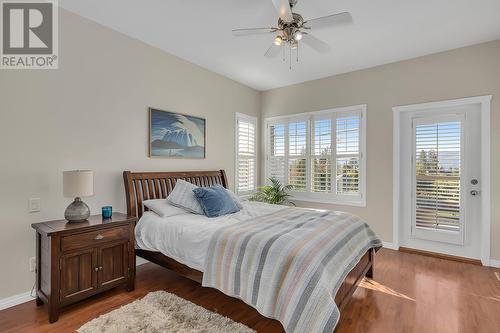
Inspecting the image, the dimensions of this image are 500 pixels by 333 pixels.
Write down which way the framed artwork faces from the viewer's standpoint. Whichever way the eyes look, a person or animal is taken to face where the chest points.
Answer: facing the viewer and to the right of the viewer

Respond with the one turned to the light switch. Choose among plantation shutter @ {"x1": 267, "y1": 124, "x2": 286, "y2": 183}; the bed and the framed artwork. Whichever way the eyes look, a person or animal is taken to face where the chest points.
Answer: the plantation shutter

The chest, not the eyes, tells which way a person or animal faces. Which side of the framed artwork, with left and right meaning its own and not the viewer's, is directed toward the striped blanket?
front

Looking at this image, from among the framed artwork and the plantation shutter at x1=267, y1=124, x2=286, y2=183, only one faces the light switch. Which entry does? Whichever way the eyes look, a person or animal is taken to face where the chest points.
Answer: the plantation shutter

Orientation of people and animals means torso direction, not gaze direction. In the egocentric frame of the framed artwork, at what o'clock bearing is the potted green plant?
The potted green plant is roughly at 10 o'clock from the framed artwork.

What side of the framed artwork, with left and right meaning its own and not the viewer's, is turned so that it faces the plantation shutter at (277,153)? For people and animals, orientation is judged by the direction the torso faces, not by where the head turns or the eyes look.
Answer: left

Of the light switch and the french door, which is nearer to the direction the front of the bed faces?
the french door

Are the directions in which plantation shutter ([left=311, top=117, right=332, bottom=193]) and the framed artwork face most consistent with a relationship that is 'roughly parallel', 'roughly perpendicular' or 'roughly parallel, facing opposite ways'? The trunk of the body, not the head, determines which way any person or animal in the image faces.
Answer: roughly perpendicular

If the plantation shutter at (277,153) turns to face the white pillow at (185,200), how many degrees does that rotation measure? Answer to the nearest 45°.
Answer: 0° — it already faces it

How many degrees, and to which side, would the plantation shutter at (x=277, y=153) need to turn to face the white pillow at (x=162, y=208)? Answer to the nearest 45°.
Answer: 0° — it already faces it

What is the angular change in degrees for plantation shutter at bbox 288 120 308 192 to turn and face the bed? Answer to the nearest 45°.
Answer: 0° — it already faces it

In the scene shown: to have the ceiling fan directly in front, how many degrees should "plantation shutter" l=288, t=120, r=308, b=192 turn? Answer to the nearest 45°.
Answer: approximately 45° to its left

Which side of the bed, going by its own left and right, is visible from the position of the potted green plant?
left

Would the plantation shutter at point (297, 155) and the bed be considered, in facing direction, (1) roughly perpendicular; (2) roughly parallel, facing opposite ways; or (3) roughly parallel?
roughly perpendicular

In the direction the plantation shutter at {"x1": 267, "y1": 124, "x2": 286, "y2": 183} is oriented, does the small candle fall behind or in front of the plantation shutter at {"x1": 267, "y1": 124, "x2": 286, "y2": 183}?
in front

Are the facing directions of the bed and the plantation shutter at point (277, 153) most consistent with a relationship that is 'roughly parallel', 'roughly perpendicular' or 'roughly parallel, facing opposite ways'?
roughly perpendicular
